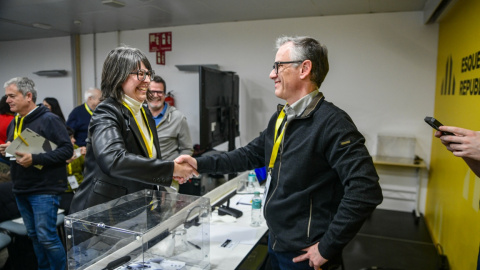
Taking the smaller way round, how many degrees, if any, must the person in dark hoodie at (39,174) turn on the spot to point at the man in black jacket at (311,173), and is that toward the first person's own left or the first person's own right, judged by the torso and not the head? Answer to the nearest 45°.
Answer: approximately 90° to the first person's own left

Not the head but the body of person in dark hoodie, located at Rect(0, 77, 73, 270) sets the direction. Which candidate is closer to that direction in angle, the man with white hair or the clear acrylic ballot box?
the clear acrylic ballot box

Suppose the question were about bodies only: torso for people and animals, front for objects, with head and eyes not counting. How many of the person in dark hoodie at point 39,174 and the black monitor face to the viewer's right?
0

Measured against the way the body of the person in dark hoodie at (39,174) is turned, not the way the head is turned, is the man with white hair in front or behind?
behind

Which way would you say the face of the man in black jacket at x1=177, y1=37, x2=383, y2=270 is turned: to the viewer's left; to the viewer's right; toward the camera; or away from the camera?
to the viewer's left

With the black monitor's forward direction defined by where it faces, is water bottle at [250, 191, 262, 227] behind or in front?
behind

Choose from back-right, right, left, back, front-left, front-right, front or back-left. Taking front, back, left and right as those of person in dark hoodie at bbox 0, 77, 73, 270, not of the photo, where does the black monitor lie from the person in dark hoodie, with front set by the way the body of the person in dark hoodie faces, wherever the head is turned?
back-left
